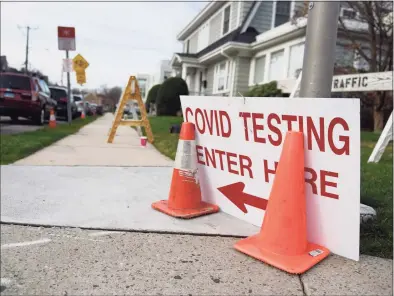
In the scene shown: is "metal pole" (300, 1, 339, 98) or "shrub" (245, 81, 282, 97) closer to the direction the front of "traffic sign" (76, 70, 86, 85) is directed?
the metal pole

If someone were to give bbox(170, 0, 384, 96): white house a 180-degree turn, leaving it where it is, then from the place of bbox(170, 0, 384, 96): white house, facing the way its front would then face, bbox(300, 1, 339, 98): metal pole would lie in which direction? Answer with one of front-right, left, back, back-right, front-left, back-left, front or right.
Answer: back-right

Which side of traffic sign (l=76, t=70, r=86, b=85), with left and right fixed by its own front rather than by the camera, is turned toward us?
front

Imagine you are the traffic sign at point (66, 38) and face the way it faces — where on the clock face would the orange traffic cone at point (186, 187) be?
The orange traffic cone is roughly at 12 o'clock from the traffic sign.

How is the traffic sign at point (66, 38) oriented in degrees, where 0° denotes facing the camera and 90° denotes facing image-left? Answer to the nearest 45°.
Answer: approximately 0°

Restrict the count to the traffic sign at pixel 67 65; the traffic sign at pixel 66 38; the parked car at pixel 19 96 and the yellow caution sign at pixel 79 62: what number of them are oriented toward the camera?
3

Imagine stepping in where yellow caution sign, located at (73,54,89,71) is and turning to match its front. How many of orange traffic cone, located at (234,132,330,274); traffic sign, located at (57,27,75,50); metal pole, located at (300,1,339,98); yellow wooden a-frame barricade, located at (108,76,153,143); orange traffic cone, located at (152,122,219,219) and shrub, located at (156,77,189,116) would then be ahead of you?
5

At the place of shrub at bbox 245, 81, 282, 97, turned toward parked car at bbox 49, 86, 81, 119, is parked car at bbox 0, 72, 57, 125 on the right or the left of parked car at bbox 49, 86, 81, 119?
left

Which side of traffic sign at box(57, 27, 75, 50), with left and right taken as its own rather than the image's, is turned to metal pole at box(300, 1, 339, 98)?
front

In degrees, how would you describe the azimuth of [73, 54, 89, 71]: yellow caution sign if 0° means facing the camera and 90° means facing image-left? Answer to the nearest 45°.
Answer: approximately 0°

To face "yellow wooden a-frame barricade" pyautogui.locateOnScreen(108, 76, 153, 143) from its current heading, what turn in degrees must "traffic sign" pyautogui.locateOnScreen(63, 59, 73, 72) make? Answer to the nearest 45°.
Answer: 0° — it already faces it

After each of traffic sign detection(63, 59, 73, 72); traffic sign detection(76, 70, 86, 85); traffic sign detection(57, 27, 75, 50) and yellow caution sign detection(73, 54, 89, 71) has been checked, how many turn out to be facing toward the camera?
4

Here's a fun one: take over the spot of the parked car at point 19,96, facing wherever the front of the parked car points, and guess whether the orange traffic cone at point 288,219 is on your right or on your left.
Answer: on your right
